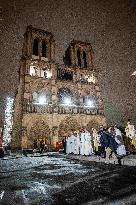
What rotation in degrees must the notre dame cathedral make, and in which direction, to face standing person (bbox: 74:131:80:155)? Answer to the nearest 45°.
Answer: approximately 45° to its right

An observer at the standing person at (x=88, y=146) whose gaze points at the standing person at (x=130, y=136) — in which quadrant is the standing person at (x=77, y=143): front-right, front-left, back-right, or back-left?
back-left

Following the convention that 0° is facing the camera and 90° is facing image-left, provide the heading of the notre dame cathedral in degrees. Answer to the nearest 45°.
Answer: approximately 315°

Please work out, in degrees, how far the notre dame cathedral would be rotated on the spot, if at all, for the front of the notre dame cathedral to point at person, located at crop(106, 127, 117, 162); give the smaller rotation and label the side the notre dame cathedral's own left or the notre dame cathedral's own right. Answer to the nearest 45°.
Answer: approximately 45° to the notre dame cathedral's own right

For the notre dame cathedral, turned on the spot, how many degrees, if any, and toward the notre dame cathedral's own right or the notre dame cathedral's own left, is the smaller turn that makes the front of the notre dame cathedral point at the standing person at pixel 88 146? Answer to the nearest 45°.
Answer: approximately 45° to the notre dame cathedral's own right
